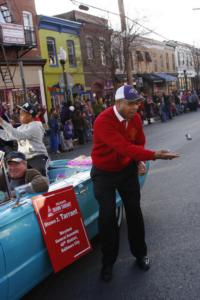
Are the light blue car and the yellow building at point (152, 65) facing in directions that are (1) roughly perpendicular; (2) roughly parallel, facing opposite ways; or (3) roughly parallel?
roughly perpendicular

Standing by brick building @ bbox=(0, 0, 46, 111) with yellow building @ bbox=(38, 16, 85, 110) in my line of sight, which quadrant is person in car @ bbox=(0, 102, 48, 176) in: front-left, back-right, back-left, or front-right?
back-right

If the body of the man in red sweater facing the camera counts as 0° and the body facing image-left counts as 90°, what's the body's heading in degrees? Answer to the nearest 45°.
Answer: approximately 315°

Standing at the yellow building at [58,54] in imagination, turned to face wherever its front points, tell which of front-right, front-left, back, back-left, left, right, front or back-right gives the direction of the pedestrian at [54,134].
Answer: front-right

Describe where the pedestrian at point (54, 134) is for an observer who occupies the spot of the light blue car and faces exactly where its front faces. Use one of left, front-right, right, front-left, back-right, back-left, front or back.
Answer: back-right

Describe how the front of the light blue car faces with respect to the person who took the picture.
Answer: facing the viewer and to the left of the viewer

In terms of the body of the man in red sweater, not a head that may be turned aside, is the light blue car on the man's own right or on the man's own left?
on the man's own right

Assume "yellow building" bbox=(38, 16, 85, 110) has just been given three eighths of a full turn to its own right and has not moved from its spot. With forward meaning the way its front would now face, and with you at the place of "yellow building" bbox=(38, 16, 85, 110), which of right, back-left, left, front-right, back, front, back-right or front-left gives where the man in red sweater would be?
left

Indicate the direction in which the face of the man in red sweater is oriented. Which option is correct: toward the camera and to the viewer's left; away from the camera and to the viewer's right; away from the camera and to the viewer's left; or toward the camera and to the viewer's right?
toward the camera and to the viewer's right

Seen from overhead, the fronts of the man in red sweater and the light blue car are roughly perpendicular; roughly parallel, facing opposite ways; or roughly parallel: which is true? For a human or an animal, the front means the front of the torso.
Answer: roughly perpendicular

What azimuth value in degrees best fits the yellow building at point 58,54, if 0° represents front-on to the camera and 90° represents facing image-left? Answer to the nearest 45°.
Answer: approximately 315°

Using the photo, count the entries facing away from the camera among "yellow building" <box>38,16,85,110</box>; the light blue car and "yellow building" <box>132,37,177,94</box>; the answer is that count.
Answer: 0
